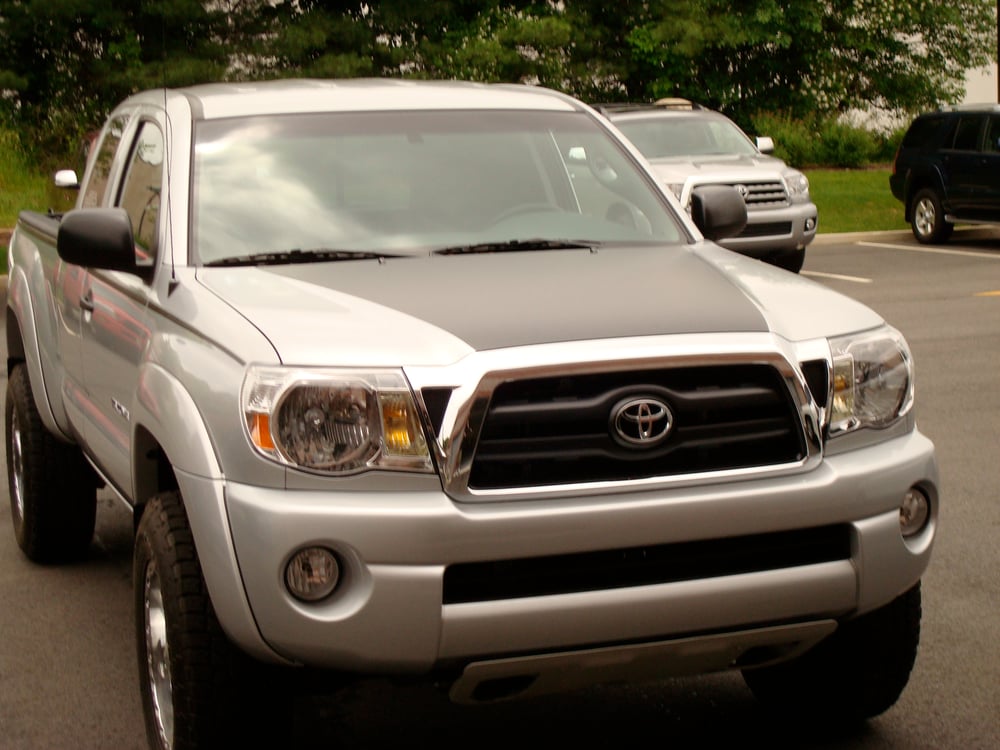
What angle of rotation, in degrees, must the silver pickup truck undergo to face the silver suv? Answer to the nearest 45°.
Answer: approximately 135° to its left

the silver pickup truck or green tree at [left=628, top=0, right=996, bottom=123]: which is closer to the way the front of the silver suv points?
the silver pickup truck

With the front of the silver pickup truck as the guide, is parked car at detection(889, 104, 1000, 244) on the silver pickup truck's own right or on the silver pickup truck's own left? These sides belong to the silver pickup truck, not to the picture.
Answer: on the silver pickup truck's own left

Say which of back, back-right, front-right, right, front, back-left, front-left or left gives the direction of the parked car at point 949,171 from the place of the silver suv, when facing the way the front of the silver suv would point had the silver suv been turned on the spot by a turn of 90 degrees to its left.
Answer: front

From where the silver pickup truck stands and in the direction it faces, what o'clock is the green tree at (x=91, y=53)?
The green tree is roughly at 7 o'clock from the silver pickup truck.

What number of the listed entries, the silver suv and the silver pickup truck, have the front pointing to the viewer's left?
0

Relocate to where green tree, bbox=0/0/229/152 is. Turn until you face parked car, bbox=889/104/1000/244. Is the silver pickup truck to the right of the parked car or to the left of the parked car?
right

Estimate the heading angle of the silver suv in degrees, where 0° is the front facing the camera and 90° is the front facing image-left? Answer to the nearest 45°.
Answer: approximately 315°

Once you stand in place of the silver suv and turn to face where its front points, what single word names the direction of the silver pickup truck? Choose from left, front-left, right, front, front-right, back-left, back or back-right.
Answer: front-right

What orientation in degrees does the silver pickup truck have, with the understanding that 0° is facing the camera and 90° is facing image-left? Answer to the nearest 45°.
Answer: approximately 315°

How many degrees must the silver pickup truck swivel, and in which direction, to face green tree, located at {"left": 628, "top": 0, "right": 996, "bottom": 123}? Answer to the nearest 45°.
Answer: approximately 135° to its left
